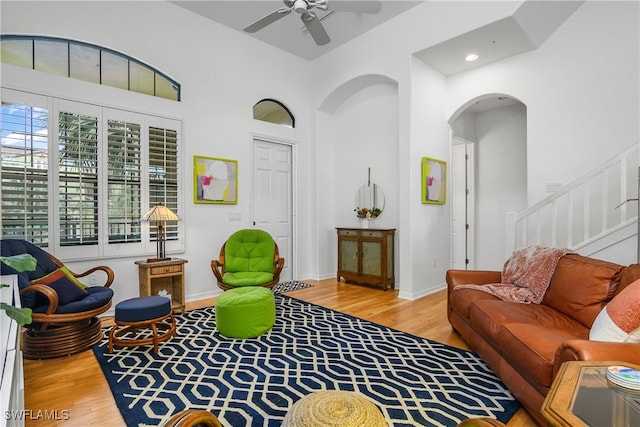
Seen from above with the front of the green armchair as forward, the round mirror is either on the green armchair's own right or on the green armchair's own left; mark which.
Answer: on the green armchair's own left

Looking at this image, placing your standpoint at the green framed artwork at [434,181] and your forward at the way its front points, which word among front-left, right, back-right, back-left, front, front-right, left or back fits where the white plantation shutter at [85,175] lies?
right

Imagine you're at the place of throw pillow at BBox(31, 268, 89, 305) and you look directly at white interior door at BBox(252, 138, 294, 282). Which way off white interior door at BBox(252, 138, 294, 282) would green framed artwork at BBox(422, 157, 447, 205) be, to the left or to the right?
right

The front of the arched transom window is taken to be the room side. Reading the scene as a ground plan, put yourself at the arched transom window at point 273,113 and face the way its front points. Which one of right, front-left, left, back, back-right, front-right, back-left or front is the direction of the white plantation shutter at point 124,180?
right

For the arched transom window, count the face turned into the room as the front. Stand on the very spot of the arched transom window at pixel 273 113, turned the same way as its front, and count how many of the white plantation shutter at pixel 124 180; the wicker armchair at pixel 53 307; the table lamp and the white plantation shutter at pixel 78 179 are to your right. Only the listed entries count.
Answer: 4
